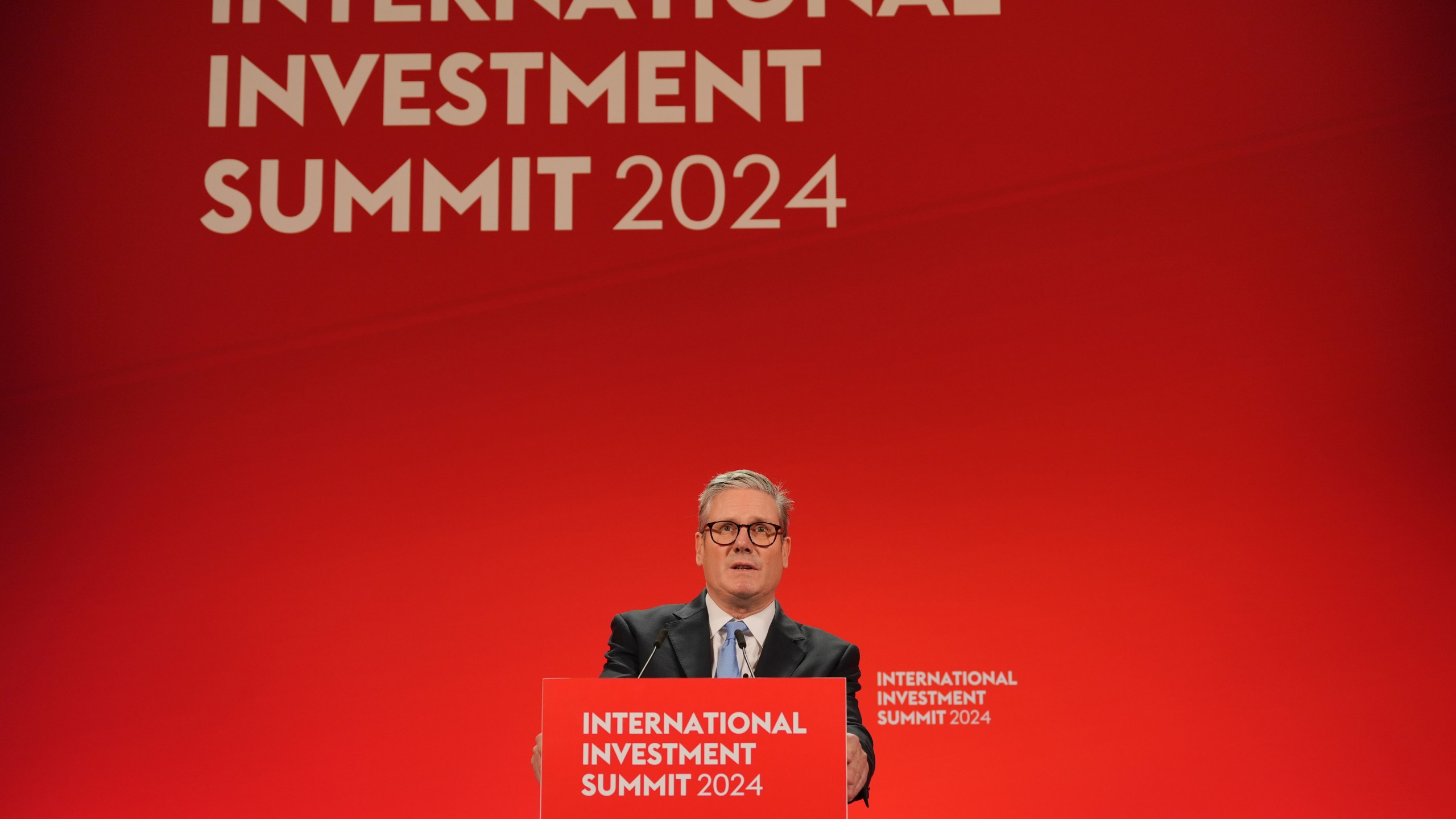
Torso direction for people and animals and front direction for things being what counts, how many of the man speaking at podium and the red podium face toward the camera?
2

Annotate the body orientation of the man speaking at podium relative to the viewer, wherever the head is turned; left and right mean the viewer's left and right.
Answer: facing the viewer

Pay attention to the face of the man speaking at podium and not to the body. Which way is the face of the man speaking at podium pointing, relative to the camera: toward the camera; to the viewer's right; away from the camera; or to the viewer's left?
toward the camera

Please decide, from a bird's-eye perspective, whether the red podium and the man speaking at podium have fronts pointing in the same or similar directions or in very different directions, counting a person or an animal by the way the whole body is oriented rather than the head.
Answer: same or similar directions

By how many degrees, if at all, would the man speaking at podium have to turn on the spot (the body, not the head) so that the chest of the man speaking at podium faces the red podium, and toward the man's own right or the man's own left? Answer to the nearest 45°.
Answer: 0° — they already face it

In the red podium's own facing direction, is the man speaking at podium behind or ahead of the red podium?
behind
